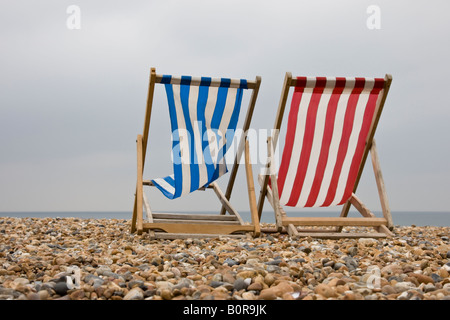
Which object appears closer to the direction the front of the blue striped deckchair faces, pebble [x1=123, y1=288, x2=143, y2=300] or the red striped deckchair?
the red striped deckchair

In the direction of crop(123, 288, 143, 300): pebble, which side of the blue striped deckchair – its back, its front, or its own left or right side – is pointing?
back

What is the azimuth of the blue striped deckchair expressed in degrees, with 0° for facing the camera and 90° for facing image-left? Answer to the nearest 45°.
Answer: approximately 180°

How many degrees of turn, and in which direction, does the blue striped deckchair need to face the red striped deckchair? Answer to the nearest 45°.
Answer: approximately 90° to its right
